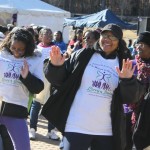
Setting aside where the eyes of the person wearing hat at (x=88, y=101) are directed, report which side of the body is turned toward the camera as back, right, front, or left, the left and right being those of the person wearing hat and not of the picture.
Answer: front

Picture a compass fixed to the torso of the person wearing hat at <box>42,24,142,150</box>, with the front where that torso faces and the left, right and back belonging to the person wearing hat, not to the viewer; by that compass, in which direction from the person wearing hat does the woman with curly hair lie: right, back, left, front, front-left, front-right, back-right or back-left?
back-right

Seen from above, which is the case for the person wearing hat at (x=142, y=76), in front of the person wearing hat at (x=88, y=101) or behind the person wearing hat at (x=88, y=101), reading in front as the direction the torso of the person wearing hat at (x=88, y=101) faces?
behind

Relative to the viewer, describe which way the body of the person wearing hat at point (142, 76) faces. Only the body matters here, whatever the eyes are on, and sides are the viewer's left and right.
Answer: facing the viewer and to the left of the viewer

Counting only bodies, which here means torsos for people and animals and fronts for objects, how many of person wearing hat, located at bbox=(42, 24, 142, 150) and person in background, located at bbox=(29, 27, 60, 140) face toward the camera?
2

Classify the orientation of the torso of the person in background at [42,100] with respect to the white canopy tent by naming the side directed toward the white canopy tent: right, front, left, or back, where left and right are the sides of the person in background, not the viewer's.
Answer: back

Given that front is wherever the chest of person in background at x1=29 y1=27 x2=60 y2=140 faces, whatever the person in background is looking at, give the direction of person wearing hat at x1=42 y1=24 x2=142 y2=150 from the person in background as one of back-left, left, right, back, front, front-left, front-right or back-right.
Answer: front

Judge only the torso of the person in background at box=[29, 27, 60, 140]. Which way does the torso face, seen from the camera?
toward the camera

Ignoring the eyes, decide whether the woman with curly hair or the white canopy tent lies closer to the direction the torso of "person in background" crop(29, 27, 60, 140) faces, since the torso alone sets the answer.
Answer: the woman with curly hair

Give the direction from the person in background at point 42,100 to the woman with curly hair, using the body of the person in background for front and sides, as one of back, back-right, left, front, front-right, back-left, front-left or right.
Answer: front

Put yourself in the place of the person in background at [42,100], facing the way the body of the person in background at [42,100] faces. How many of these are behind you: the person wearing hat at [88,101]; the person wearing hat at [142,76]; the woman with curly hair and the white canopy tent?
1

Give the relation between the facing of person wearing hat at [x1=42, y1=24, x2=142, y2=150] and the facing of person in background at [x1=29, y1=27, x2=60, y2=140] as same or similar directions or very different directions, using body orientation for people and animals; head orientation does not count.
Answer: same or similar directions

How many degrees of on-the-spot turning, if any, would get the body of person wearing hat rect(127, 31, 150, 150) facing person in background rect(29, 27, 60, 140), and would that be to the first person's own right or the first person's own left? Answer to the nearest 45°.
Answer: approximately 90° to the first person's own right
